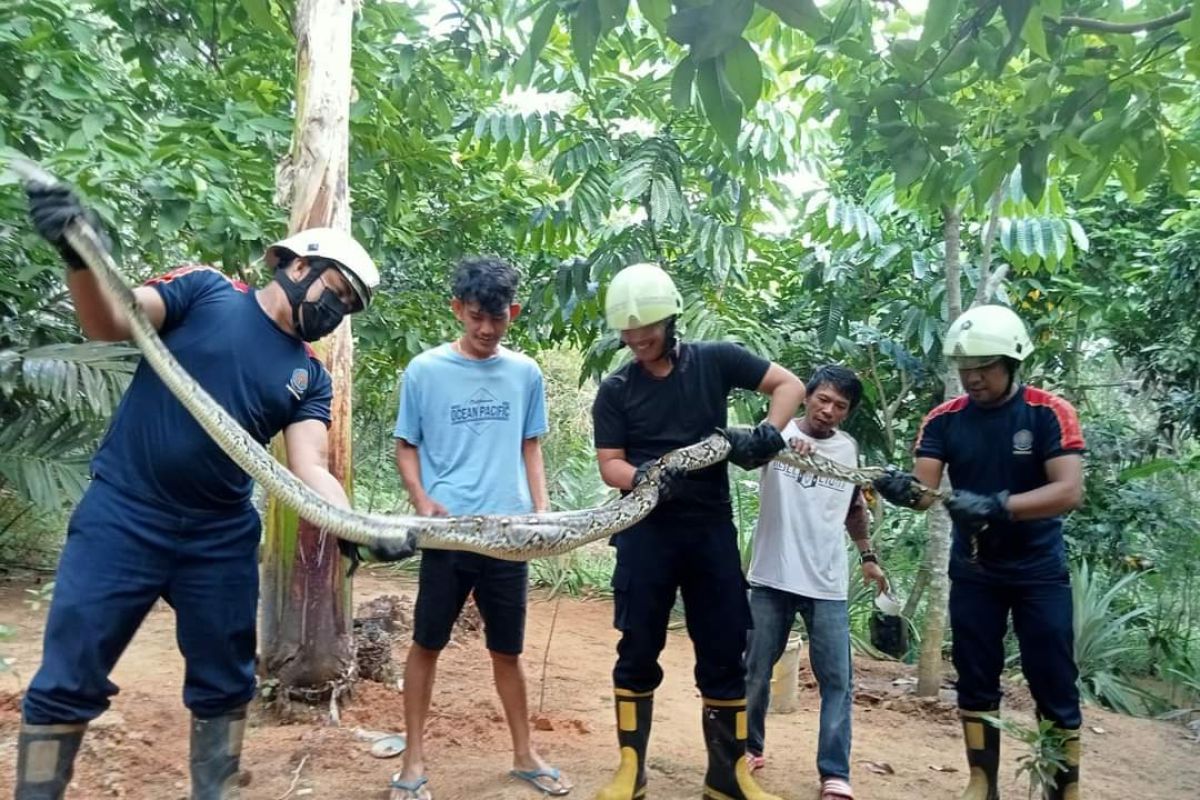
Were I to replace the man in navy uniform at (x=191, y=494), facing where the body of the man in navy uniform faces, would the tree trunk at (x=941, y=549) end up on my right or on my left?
on my left

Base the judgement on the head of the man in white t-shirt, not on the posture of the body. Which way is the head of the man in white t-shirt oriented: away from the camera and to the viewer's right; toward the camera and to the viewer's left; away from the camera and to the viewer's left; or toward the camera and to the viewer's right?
toward the camera and to the viewer's left

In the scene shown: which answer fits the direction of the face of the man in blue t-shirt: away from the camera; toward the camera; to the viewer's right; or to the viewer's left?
toward the camera

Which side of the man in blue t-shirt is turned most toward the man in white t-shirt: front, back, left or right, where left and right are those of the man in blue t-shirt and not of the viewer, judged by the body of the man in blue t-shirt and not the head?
left

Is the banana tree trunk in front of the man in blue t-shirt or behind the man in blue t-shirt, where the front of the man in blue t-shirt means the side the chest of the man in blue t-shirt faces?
behind

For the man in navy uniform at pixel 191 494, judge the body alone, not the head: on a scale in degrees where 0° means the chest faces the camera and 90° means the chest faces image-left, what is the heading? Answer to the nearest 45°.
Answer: approximately 0°

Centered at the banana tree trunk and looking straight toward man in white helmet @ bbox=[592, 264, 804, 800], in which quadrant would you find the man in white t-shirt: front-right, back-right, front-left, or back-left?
front-left

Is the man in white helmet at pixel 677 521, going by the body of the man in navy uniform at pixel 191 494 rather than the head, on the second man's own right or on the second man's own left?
on the second man's own left

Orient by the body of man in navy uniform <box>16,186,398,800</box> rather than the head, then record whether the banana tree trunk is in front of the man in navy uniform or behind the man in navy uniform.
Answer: behind

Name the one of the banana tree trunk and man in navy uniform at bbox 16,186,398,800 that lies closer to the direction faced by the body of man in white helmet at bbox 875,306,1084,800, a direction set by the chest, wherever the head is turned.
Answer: the man in navy uniform

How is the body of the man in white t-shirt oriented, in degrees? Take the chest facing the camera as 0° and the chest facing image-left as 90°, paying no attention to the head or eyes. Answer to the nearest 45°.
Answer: approximately 0°

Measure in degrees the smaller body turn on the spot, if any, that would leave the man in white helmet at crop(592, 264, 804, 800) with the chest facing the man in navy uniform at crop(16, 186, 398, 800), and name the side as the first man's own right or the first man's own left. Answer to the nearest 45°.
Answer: approximately 45° to the first man's own right

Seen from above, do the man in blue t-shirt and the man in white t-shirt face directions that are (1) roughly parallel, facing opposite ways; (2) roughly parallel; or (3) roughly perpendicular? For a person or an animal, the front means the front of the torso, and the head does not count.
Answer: roughly parallel

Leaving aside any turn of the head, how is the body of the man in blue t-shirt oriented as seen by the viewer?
toward the camera

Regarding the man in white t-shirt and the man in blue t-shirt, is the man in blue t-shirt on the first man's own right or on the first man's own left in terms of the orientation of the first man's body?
on the first man's own right
